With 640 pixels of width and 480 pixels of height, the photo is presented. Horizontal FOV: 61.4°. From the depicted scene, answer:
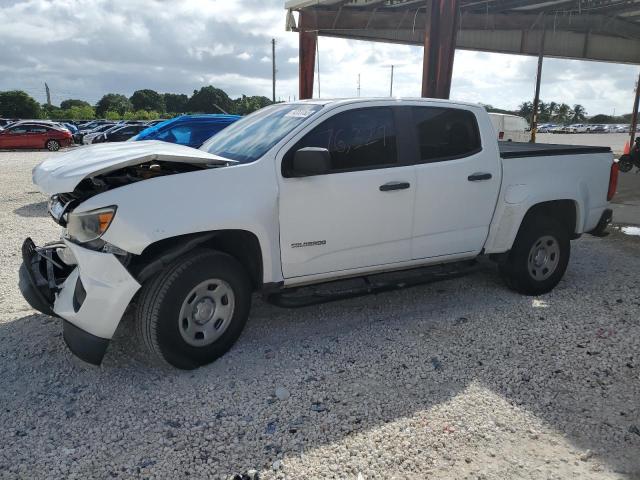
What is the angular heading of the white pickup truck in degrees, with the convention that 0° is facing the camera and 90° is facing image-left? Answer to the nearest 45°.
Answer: approximately 45°

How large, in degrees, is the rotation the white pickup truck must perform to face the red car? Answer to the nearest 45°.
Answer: approximately 90° to its right

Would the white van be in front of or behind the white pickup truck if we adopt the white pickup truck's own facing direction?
behind

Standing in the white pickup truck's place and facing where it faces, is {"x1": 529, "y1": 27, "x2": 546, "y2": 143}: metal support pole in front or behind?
behind

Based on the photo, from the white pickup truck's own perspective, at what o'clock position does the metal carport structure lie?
The metal carport structure is roughly at 5 o'clock from the white pickup truck.

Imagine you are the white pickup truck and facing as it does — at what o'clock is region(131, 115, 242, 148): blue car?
The blue car is roughly at 4 o'clock from the white pickup truck.
